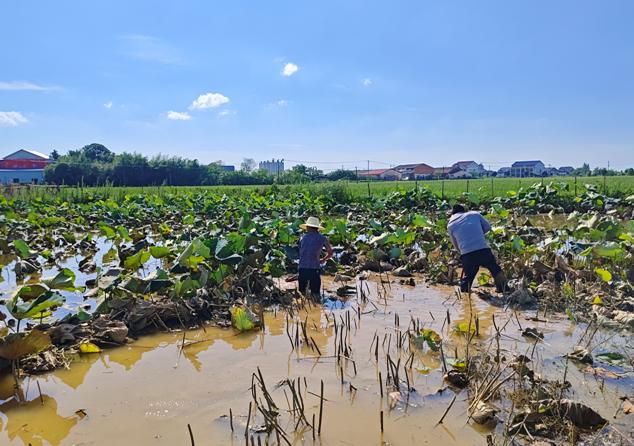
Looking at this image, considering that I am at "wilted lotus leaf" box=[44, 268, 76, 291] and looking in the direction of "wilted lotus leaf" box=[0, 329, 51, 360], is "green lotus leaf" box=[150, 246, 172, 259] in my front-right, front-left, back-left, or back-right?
back-left

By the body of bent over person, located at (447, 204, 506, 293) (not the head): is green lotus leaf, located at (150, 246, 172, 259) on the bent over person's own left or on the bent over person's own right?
on the bent over person's own left

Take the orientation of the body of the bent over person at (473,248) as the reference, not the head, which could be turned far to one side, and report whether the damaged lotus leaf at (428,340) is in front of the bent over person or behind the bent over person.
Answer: behind

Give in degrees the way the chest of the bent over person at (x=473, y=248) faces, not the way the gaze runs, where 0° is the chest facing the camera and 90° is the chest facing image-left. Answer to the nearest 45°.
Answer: approximately 180°

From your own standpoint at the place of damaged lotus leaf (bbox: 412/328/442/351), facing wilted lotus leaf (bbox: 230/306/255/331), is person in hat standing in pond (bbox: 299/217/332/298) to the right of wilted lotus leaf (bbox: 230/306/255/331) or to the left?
right
